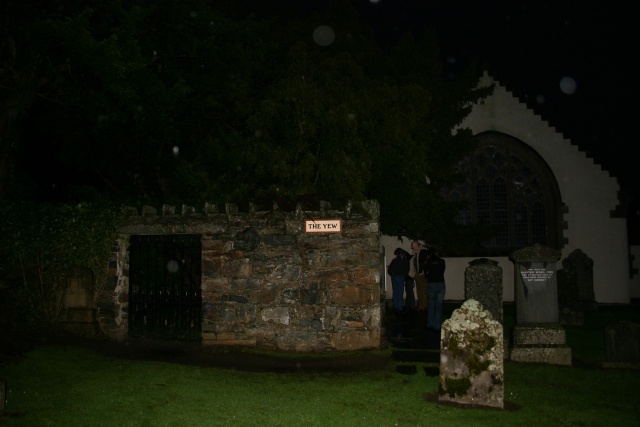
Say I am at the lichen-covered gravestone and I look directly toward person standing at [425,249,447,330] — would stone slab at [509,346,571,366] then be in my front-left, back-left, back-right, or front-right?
front-right

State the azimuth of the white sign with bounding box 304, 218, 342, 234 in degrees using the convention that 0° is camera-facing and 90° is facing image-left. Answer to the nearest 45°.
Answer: approximately 0°

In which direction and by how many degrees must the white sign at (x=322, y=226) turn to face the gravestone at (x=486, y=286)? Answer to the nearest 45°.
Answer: approximately 90° to its left

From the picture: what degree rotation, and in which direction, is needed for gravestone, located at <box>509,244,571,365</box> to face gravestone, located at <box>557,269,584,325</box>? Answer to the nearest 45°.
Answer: approximately 180°

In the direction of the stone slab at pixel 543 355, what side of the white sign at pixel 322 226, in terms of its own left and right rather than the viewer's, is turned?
left

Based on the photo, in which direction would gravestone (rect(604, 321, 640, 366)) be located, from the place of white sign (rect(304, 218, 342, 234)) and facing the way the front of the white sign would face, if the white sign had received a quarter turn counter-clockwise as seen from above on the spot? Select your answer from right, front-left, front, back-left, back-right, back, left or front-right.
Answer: front

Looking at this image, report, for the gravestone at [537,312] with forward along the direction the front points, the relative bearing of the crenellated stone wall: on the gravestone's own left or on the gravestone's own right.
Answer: on the gravestone's own right

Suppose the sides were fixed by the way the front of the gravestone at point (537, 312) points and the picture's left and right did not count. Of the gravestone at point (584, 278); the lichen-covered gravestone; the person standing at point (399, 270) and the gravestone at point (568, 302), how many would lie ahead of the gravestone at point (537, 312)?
1

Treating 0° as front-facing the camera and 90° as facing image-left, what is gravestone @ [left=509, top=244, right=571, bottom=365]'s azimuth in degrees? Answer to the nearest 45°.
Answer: approximately 0°

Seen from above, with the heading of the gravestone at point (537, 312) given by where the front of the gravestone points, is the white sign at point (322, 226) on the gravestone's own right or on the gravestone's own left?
on the gravestone's own right

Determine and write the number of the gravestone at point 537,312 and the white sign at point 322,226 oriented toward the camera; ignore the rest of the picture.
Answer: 2

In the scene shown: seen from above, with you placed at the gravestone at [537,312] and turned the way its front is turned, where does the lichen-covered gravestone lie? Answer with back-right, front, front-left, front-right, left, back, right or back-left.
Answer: front

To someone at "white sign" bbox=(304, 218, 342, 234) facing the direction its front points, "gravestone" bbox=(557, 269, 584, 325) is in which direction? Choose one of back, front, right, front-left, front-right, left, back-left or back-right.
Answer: back-left
